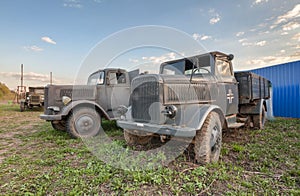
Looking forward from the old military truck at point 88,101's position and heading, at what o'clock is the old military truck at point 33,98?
the old military truck at point 33,98 is roughly at 4 o'clock from the old military truck at point 88,101.

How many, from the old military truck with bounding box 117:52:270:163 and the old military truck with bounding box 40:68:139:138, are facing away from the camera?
0

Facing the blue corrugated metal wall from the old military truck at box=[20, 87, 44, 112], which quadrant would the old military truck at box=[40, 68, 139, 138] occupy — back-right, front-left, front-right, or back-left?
front-right

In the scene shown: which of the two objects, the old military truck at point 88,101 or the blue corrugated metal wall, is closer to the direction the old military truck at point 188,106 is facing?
the old military truck

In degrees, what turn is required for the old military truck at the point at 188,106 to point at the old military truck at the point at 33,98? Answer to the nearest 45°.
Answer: approximately 90° to its right

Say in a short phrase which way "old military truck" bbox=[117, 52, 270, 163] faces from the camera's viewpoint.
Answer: facing the viewer and to the left of the viewer

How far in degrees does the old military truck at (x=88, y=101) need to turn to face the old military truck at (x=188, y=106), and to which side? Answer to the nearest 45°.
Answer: approximately 90° to its left

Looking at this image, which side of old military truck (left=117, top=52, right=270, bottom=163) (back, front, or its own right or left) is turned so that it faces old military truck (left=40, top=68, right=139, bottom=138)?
right

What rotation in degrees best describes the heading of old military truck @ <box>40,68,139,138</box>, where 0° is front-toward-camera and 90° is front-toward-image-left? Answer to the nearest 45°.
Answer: approximately 45°

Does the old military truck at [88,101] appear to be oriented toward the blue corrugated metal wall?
no

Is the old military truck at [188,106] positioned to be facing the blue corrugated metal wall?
no
